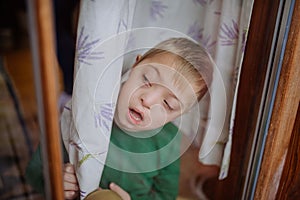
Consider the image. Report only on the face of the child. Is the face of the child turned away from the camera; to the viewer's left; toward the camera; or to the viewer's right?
toward the camera

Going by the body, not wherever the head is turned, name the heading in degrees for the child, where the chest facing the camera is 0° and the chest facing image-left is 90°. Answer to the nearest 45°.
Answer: approximately 0°
